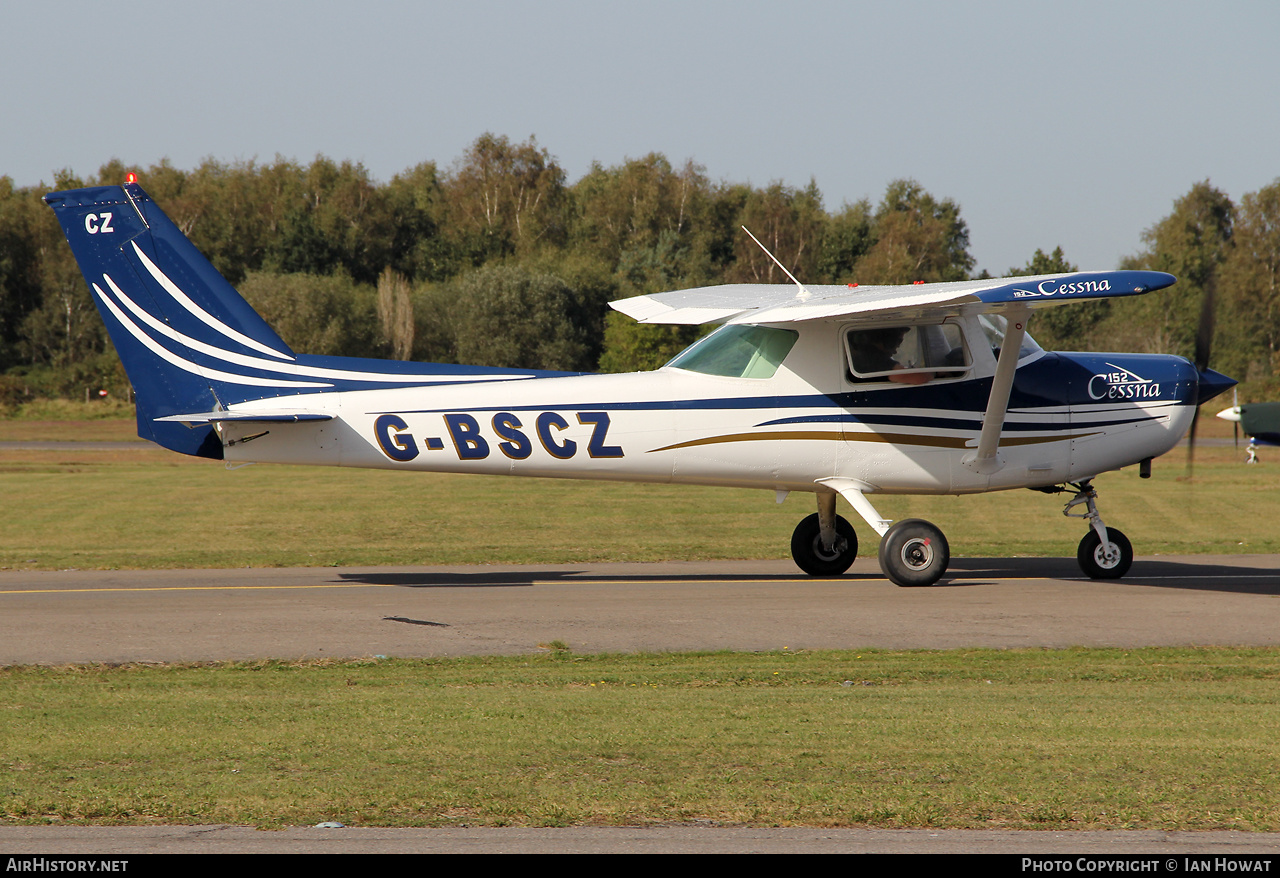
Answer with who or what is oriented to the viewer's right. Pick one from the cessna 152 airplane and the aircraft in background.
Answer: the cessna 152 airplane

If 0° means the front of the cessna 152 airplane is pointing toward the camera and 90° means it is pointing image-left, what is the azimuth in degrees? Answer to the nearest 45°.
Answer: approximately 270°

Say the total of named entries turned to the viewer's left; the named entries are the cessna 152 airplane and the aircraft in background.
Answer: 1

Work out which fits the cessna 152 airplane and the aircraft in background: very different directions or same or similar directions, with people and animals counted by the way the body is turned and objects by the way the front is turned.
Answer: very different directions

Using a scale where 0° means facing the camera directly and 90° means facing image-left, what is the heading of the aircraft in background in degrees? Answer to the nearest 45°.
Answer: approximately 90°
